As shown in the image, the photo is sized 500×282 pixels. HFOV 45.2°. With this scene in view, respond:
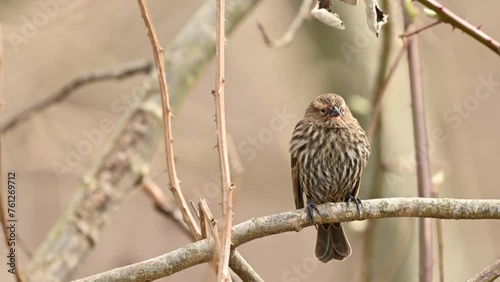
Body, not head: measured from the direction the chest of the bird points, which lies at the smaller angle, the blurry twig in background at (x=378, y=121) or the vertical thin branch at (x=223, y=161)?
the vertical thin branch

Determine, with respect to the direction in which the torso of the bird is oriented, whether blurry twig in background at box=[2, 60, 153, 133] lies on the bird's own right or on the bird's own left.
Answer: on the bird's own right

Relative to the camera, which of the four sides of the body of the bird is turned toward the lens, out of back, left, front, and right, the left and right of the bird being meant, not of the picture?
front

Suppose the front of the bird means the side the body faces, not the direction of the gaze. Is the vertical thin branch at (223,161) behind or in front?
in front

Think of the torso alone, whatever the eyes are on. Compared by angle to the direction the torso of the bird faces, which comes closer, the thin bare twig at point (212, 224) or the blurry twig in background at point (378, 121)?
the thin bare twig

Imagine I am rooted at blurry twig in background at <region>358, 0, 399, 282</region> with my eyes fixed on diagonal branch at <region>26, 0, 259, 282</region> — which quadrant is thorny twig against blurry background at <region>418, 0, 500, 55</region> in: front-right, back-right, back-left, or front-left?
back-left
